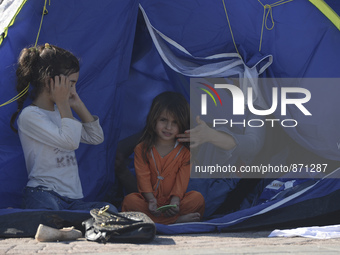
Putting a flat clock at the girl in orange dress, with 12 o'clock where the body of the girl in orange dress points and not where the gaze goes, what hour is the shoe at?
The shoe is roughly at 1 o'clock from the girl in orange dress.

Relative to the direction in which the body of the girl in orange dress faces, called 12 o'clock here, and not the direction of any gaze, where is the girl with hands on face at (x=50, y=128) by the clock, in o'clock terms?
The girl with hands on face is roughly at 2 o'clock from the girl in orange dress.

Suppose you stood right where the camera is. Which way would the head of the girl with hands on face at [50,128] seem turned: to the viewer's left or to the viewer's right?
to the viewer's right

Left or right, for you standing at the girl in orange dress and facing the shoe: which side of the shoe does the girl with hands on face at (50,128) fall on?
right

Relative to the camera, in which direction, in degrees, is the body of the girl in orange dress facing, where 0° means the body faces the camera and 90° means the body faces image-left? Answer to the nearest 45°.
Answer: approximately 0°
